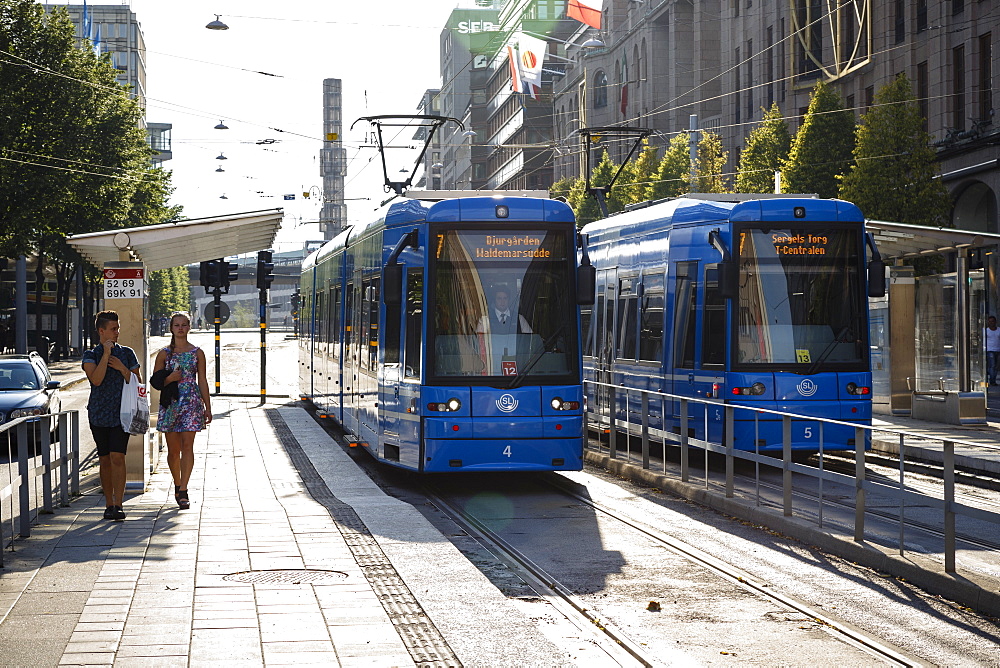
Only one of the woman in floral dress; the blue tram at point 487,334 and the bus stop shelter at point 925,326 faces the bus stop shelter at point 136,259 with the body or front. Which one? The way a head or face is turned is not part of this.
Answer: the bus stop shelter at point 925,326

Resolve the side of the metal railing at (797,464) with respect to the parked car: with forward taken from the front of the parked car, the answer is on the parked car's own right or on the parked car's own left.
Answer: on the parked car's own left

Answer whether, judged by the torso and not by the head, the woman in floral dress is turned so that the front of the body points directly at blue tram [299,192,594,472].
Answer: no

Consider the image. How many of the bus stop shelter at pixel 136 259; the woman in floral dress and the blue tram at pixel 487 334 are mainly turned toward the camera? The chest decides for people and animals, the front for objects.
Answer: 2

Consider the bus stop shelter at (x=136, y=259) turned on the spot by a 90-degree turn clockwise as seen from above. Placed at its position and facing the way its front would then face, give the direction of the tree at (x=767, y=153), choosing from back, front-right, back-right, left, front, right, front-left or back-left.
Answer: back-left

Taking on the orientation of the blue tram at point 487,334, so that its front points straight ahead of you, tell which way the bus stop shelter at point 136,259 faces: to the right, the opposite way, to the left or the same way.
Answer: to the left

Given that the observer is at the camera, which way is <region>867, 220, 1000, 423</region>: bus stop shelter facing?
facing the viewer and to the left of the viewer

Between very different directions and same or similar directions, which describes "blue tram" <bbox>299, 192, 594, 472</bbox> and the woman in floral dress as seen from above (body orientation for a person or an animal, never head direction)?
same or similar directions

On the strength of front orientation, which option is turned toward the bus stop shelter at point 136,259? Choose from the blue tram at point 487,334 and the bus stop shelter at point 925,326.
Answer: the bus stop shelter at point 925,326

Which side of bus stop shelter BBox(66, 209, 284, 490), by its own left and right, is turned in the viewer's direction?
right

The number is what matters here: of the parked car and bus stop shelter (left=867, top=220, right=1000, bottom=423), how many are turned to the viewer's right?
0

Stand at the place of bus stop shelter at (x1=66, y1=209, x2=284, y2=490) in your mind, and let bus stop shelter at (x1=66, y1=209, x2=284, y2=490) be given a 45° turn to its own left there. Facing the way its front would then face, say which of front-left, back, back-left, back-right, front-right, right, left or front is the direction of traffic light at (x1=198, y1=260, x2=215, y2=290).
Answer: front-left

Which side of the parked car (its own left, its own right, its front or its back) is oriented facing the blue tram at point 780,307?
left

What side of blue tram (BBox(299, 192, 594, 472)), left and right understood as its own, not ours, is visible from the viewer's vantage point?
front

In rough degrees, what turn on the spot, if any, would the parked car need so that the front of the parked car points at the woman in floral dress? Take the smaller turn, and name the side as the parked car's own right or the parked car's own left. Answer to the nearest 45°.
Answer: approximately 45° to the parked car's own left

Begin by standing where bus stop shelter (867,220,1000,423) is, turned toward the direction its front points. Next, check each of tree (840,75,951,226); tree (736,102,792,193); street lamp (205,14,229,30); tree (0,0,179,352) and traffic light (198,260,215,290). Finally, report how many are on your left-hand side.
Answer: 0

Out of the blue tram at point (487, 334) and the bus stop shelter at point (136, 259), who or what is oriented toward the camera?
the blue tram

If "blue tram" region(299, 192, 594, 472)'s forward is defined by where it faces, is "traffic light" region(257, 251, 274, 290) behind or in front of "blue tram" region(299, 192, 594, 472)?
behind
